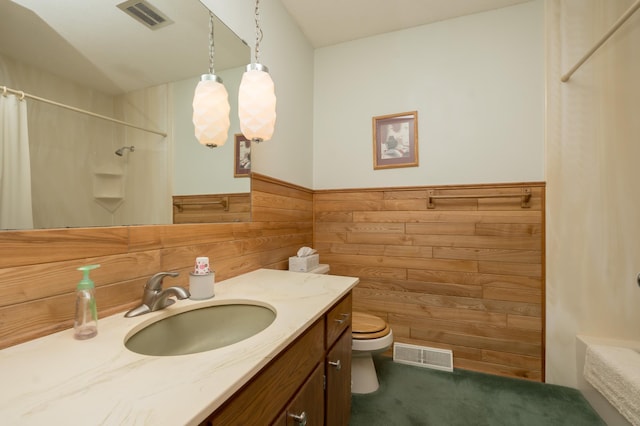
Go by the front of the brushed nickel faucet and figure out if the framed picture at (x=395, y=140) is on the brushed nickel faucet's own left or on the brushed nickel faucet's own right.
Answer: on the brushed nickel faucet's own left

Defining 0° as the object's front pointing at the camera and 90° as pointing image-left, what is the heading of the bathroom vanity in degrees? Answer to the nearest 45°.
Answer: approximately 315°

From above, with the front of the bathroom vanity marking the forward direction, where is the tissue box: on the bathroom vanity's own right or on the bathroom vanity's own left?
on the bathroom vanity's own left

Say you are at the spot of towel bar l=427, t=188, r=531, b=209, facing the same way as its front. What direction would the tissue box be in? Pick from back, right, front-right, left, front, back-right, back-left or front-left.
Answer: front-right

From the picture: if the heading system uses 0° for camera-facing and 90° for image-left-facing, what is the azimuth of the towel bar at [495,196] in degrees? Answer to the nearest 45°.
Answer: approximately 0°
